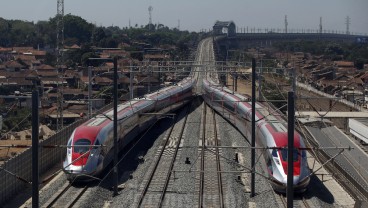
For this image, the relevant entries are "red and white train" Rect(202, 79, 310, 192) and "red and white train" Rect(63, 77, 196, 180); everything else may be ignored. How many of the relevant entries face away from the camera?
0

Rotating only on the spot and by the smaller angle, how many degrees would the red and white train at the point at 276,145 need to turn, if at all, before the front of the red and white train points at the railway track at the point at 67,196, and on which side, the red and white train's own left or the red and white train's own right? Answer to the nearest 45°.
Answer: approximately 45° to the red and white train's own right

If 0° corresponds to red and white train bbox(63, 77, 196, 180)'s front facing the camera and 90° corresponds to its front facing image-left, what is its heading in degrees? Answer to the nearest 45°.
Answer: approximately 45°

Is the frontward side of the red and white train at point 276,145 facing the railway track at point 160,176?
no

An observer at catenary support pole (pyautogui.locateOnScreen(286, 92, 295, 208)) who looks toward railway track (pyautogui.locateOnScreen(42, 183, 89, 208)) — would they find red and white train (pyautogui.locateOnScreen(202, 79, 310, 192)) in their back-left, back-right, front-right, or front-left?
front-right

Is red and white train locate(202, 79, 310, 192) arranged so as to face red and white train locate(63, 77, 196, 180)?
no

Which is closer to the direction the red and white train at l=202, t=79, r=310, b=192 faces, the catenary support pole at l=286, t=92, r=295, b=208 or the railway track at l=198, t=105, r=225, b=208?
the catenary support pole

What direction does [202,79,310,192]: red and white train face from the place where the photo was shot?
facing the viewer and to the right of the viewer
